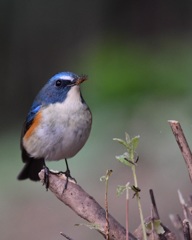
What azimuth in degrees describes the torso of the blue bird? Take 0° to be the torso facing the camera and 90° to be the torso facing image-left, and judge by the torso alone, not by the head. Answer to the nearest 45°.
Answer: approximately 315°
